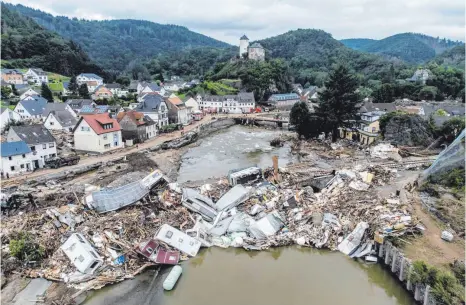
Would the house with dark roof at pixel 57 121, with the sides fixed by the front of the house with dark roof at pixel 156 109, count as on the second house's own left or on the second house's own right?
on the second house's own right

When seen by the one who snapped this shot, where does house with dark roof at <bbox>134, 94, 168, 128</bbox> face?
facing the viewer and to the right of the viewer

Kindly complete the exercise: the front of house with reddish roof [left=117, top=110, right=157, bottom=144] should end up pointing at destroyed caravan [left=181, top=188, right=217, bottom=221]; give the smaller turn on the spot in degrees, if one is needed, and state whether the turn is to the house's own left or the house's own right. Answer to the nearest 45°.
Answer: approximately 45° to the house's own right

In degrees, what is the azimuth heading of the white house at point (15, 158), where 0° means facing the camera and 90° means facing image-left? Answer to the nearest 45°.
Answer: approximately 315°

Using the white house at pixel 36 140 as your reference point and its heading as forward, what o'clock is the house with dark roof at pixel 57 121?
The house with dark roof is roughly at 8 o'clock from the white house.

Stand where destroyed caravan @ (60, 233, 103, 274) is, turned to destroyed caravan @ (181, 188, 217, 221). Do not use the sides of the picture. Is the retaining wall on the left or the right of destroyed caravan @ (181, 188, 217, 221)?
right

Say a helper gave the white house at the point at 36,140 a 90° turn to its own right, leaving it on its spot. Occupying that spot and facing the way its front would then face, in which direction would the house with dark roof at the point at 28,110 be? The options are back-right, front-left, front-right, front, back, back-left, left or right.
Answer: back-right

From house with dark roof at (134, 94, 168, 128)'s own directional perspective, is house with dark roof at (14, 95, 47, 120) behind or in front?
behind

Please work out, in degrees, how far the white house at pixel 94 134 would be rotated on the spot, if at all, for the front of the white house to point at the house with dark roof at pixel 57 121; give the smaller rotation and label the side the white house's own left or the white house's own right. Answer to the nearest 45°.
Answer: approximately 180°

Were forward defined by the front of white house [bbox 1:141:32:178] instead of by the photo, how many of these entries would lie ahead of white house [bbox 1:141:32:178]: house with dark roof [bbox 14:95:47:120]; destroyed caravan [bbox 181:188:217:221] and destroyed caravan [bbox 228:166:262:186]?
2

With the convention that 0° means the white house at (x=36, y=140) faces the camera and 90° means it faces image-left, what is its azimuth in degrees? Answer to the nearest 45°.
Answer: approximately 315°

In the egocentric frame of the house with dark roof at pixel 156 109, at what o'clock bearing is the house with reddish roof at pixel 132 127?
the house with reddish roof at pixel 132 127 is roughly at 2 o'clock from the house with dark roof at pixel 156 109.

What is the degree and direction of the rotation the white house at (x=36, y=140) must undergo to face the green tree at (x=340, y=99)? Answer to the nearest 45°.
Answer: approximately 45° to its left
